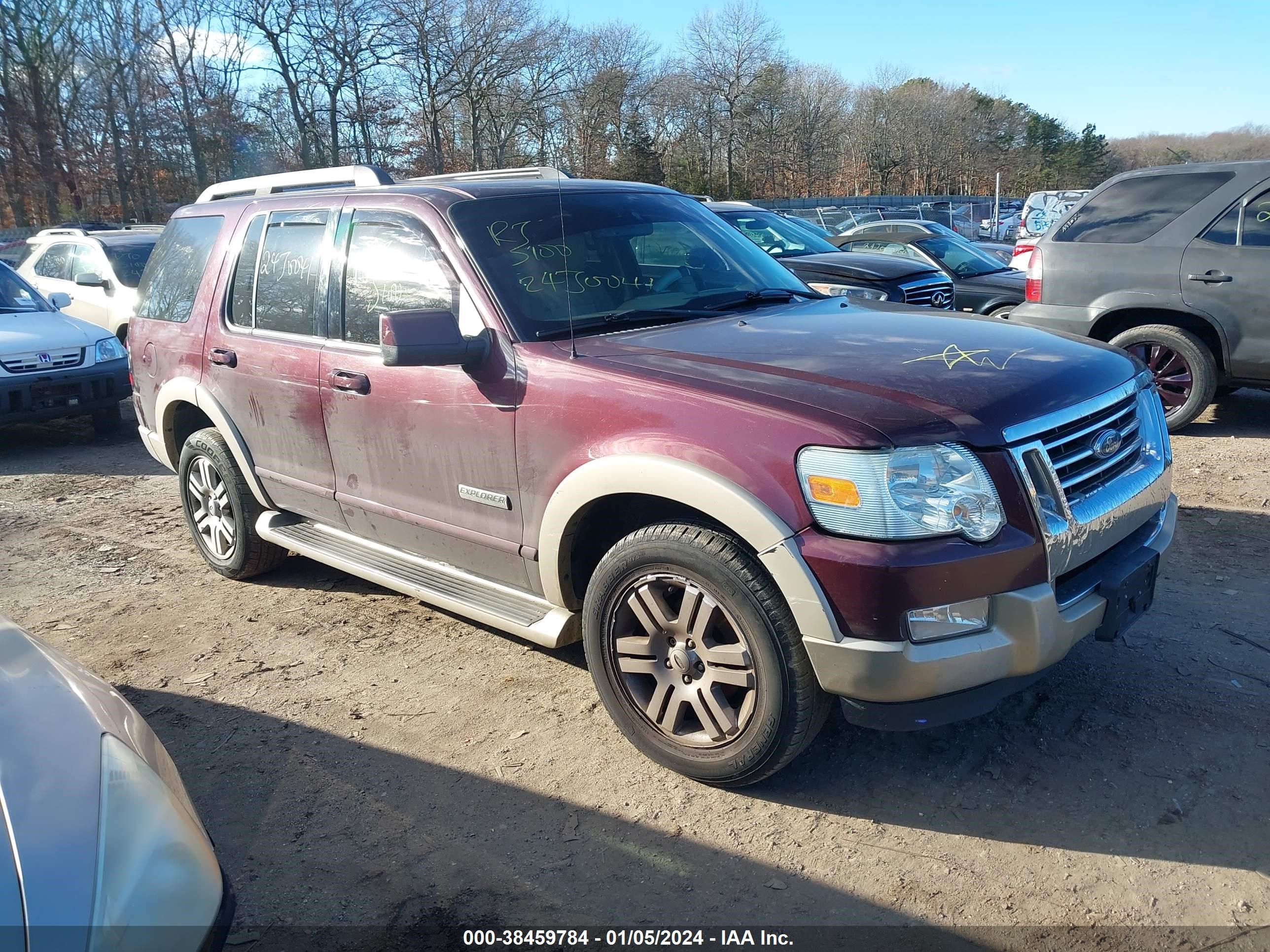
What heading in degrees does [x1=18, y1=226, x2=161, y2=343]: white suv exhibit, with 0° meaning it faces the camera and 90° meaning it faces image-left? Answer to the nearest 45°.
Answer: approximately 315°

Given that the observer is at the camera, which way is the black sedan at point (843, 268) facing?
facing the viewer and to the right of the viewer

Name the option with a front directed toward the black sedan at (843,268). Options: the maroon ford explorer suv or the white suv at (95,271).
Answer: the white suv

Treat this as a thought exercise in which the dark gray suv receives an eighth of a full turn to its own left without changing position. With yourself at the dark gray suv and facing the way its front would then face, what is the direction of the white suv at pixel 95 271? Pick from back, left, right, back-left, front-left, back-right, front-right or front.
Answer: back-left

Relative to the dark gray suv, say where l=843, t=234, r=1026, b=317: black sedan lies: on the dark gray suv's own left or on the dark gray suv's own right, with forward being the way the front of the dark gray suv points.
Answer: on the dark gray suv's own left

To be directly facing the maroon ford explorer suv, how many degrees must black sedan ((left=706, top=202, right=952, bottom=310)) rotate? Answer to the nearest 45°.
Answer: approximately 45° to its right

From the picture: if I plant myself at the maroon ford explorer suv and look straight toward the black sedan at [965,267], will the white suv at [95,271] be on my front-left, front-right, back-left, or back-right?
front-left

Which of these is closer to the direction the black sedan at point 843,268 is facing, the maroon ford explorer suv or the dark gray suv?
the dark gray suv

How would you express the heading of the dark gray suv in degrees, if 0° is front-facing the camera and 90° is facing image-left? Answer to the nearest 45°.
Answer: approximately 270°

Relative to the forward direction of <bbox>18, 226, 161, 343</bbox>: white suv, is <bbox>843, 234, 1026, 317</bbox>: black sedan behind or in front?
in front

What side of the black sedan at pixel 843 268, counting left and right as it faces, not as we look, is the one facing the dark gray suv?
front

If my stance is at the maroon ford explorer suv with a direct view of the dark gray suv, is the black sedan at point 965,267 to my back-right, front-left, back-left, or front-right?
front-left
